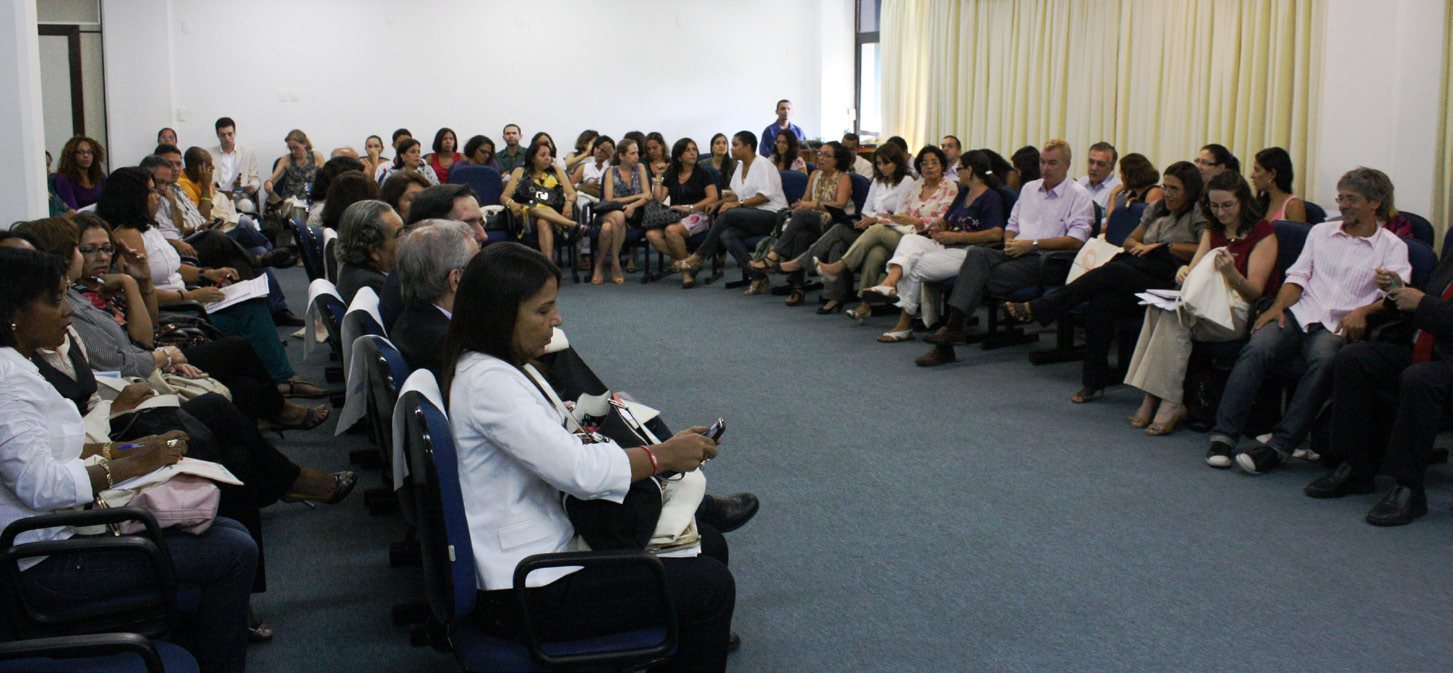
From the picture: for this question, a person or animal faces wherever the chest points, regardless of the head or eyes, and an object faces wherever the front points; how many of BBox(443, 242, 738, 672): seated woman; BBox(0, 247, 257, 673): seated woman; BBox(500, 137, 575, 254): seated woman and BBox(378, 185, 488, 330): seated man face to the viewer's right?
3

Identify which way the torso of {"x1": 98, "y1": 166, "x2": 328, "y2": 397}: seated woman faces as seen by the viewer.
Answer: to the viewer's right

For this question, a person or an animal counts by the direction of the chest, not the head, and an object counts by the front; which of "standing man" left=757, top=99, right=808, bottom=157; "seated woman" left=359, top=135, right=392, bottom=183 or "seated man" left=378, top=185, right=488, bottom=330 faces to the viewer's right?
the seated man

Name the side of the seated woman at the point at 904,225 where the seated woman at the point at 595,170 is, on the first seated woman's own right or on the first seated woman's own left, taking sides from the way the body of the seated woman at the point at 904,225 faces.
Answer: on the first seated woman's own right

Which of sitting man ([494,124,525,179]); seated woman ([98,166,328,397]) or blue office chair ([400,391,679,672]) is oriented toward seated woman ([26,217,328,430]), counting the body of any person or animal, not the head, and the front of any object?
the sitting man

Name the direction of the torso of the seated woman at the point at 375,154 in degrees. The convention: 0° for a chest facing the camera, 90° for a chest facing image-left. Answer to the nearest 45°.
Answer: approximately 0°
